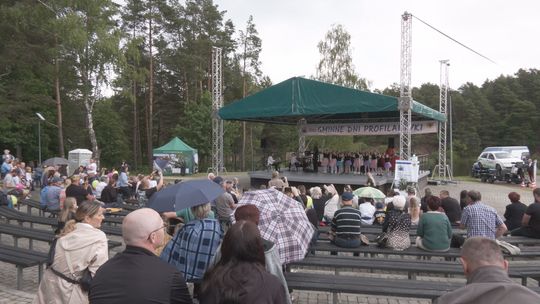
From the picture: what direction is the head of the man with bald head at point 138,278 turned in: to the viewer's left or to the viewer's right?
to the viewer's right

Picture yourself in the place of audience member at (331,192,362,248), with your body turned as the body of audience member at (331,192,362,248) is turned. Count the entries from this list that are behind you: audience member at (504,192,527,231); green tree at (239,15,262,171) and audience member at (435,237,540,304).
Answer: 1

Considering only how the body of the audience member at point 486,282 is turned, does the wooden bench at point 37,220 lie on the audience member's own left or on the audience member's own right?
on the audience member's own left

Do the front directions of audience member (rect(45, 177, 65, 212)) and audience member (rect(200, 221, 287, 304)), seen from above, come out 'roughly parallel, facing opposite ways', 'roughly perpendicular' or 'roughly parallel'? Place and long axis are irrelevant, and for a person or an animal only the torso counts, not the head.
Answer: roughly parallel

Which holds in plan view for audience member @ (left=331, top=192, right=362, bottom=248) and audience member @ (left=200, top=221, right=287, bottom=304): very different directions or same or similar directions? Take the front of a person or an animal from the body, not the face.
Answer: same or similar directions

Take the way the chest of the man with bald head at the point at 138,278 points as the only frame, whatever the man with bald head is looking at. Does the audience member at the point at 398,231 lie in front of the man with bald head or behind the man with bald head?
in front

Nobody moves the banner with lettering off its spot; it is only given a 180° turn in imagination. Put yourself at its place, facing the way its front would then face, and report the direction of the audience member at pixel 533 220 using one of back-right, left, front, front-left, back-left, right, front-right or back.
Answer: back

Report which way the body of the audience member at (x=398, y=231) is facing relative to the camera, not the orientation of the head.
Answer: away from the camera

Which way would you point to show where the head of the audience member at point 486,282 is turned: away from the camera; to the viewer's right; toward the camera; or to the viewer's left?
away from the camera

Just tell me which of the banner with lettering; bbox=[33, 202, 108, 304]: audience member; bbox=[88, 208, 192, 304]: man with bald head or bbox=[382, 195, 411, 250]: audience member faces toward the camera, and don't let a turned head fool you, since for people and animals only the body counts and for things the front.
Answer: the banner with lettering

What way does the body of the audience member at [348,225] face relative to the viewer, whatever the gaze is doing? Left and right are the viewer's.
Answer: facing away from the viewer

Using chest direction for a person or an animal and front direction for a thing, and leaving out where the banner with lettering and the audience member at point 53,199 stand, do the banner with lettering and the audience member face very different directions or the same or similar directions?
very different directions

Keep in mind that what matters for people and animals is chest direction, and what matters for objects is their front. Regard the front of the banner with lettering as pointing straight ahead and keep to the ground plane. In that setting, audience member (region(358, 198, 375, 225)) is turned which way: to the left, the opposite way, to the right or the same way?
the opposite way

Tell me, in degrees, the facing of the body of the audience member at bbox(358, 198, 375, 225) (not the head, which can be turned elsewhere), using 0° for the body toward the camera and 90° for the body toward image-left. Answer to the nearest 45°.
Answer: approximately 180°

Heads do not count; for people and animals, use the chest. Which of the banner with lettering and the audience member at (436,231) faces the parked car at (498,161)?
the audience member

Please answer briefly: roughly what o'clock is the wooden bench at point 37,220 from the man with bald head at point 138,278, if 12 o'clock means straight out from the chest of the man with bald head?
The wooden bench is roughly at 10 o'clock from the man with bald head.
